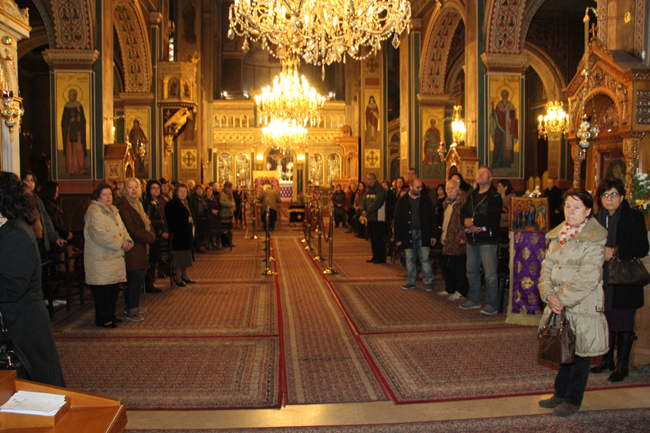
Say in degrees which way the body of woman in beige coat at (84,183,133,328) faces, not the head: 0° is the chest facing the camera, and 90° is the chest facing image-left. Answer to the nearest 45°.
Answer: approximately 315°

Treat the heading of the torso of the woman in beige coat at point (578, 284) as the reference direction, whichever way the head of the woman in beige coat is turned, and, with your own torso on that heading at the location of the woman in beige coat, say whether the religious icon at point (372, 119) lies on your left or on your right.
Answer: on your right

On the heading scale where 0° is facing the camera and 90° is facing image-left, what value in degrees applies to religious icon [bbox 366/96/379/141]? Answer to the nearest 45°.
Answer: approximately 0°

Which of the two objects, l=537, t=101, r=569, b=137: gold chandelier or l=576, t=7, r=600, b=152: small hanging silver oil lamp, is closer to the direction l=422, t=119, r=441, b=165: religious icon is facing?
the small hanging silver oil lamp

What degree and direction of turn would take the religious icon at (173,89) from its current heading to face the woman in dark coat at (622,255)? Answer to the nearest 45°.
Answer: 0° — it already faces them

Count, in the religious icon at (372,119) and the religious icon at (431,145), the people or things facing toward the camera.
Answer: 2

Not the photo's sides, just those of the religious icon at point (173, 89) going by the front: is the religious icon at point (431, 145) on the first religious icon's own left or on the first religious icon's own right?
on the first religious icon's own left

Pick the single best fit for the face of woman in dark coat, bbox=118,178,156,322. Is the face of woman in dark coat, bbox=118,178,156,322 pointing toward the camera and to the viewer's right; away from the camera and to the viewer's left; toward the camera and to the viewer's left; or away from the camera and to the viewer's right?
toward the camera and to the viewer's right

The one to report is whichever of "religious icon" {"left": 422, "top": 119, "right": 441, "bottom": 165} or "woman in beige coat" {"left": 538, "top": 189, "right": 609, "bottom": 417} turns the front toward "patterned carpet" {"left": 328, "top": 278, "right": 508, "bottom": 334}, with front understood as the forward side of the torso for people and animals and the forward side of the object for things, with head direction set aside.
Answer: the religious icon

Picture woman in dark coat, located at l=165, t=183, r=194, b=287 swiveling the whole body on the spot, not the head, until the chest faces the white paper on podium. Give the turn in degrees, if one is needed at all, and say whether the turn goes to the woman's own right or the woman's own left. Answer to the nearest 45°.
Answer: approximately 45° to the woman's own right

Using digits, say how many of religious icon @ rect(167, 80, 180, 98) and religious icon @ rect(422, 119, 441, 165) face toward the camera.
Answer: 2
